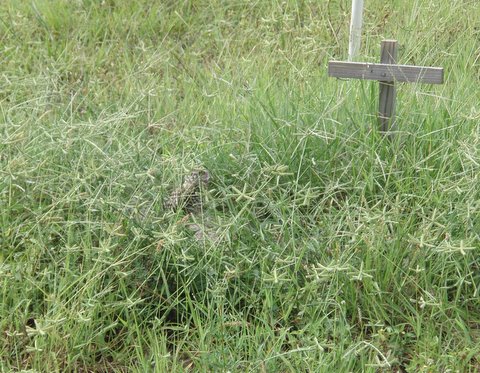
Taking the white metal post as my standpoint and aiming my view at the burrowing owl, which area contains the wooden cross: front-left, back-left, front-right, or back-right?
front-left

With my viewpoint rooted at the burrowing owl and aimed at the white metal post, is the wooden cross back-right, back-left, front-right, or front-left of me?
front-right

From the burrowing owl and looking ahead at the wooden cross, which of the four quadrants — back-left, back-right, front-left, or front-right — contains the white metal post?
front-left
